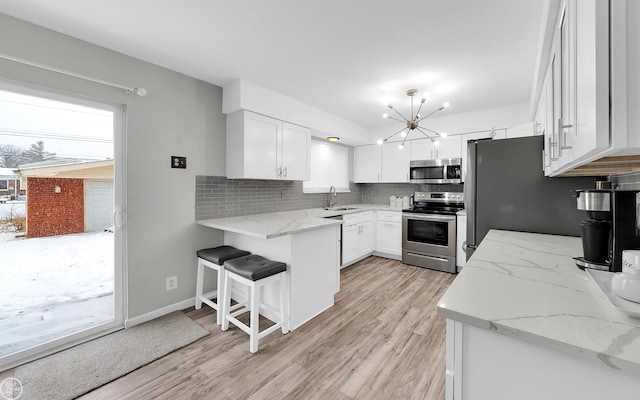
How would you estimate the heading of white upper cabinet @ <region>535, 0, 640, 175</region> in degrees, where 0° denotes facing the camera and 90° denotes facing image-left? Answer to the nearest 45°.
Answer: approximately 45°

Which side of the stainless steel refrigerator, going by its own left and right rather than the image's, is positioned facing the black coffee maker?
left

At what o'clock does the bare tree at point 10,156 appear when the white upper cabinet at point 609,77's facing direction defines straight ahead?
The bare tree is roughly at 1 o'clock from the white upper cabinet.

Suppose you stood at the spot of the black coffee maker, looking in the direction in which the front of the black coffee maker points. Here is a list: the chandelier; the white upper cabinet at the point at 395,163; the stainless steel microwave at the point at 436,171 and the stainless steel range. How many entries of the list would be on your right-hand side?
4

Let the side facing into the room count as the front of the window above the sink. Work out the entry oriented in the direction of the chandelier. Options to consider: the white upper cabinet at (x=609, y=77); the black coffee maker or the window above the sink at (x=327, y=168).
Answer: the window above the sink at (x=327, y=168)

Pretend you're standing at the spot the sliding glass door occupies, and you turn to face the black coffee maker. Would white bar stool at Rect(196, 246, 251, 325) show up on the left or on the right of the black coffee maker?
left

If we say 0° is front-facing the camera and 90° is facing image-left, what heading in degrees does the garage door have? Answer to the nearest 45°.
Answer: approximately 0°

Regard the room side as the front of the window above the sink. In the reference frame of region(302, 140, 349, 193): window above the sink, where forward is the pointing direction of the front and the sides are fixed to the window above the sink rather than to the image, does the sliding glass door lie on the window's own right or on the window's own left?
on the window's own right

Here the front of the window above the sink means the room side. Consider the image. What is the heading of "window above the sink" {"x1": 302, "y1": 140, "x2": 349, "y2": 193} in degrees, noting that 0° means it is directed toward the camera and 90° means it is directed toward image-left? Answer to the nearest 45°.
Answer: approximately 315°

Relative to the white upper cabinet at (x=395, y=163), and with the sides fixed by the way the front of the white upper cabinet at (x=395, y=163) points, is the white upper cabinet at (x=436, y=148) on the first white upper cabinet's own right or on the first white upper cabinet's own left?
on the first white upper cabinet's own left

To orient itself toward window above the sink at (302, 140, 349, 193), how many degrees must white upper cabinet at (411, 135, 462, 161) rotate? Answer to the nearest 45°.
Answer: approximately 90° to its right

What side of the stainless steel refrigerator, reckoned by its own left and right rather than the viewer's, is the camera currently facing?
left

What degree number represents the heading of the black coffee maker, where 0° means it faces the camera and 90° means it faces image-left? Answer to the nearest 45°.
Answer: approximately 45°

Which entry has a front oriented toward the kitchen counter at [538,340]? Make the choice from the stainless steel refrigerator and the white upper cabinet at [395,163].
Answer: the white upper cabinet
